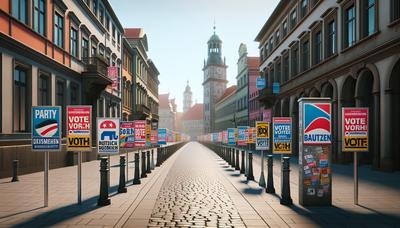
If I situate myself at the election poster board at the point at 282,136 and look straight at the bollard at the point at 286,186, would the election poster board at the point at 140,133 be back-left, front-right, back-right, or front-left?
back-right

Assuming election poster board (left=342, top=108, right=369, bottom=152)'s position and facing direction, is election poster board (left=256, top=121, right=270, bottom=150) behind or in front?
behind

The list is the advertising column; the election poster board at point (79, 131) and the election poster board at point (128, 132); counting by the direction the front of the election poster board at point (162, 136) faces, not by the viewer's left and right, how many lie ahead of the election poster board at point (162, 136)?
3

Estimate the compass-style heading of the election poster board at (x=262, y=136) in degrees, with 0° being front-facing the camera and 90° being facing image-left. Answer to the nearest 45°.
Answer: approximately 0°

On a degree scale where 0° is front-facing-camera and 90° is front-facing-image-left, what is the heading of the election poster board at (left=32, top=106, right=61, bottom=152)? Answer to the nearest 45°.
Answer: approximately 0°

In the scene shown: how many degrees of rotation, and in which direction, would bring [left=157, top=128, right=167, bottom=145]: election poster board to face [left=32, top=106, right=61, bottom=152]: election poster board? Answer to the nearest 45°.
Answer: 0° — it already faces it

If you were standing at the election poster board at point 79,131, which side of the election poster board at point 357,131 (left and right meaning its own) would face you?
right

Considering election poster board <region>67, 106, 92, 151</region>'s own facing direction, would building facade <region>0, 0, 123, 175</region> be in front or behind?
behind

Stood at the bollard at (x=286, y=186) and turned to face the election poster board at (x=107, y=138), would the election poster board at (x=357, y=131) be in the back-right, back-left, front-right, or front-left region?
back-right
